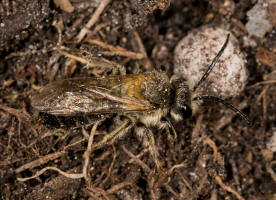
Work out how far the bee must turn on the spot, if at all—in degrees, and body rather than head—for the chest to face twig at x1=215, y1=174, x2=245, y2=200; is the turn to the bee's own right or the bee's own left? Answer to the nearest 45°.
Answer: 0° — it already faces it

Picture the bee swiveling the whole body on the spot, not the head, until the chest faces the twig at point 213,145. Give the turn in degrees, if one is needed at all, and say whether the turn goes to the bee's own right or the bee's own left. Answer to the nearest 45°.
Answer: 0° — it already faces it

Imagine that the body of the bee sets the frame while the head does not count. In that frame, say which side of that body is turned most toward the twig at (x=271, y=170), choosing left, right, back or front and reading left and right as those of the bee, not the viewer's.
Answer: front

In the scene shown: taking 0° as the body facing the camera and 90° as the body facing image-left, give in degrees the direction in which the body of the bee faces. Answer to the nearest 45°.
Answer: approximately 270°
